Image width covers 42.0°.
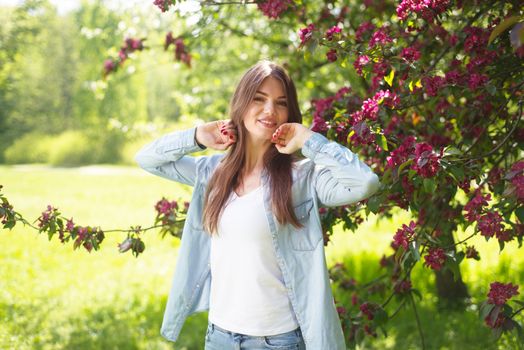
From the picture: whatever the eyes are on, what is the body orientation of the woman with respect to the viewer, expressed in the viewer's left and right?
facing the viewer

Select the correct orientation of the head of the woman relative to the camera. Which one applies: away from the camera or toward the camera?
toward the camera
